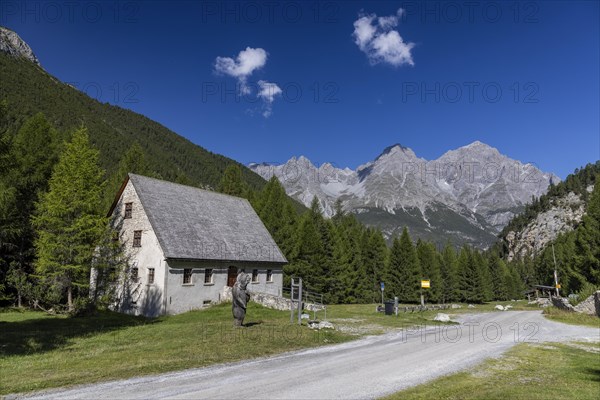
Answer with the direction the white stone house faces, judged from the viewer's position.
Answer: facing the viewer and to the right of the viewer

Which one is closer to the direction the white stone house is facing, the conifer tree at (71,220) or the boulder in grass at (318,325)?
the boulder in grass

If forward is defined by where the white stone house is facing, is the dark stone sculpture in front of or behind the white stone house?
in front

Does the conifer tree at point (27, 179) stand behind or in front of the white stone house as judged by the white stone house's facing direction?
behind

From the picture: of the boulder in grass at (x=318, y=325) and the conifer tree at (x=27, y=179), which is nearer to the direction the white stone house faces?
the boulder in grass

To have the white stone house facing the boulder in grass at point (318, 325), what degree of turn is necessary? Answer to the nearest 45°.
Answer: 0° — it already faces it

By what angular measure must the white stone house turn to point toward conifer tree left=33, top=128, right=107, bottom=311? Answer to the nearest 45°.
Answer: approximately 90° to its right
